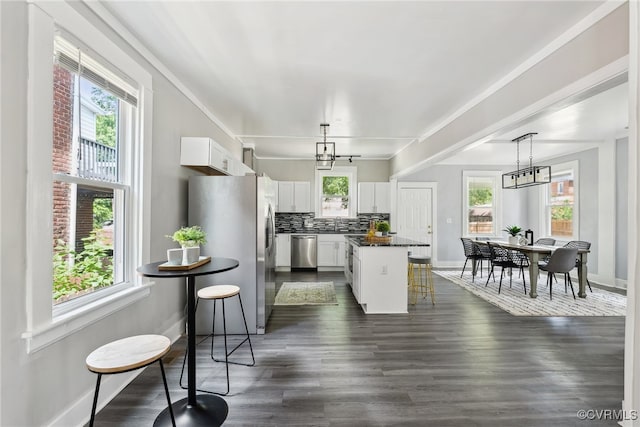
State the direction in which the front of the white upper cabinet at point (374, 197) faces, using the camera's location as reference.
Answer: facing the viewer

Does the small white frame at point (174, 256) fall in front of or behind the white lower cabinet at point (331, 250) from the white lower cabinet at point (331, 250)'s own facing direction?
in front

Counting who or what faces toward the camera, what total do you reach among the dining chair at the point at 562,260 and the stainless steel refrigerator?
0

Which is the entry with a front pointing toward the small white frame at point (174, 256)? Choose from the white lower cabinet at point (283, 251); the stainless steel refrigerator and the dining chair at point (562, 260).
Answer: the white lower cabinet

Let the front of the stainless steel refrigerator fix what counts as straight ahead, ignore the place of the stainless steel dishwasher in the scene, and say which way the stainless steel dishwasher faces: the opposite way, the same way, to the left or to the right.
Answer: to the right

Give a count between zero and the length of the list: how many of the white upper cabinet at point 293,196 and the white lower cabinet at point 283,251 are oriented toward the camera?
2

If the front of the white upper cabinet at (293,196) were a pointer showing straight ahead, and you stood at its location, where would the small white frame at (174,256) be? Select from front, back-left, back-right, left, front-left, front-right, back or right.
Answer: front

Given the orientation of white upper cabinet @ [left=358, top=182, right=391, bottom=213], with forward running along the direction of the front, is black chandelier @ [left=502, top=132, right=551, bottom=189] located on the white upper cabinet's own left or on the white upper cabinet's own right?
on the white upper cabinet's own left

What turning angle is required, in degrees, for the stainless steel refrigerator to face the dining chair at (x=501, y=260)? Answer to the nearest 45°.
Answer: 0° — it already faces it

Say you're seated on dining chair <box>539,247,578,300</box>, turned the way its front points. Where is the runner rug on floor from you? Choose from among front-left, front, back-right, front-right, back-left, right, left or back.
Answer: left

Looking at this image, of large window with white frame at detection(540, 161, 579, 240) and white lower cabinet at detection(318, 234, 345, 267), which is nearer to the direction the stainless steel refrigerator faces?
the large window with white frame

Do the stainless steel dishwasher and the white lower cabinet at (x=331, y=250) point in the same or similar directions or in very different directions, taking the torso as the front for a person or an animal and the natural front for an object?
same or similar directions

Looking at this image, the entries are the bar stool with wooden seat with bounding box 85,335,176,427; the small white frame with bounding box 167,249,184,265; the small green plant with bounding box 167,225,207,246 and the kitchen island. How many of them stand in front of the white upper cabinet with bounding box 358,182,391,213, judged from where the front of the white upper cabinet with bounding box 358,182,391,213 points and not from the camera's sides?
4

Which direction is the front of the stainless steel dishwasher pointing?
toward the camera

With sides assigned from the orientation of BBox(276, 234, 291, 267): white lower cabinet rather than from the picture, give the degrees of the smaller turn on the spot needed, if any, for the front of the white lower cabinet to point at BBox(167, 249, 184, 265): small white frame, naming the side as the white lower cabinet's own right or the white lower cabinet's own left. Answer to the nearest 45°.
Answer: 0° — it already faces it

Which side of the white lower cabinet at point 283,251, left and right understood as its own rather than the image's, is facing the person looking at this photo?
front

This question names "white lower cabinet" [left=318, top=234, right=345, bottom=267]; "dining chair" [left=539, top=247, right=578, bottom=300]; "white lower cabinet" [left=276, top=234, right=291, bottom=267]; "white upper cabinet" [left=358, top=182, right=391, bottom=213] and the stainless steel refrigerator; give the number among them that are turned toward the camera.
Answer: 3

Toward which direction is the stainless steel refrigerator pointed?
to the viewer's right

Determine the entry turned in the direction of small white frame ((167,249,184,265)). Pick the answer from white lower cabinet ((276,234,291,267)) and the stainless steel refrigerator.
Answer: the white lower cabinet

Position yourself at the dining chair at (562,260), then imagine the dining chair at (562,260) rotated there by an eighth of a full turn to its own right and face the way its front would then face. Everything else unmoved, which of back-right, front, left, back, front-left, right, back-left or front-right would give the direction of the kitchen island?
back-left
